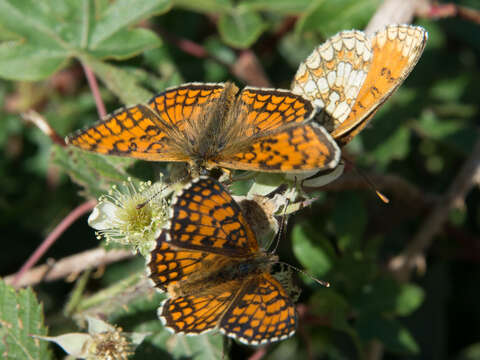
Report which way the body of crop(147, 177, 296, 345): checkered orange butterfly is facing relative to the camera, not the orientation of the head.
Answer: to the viewer's right

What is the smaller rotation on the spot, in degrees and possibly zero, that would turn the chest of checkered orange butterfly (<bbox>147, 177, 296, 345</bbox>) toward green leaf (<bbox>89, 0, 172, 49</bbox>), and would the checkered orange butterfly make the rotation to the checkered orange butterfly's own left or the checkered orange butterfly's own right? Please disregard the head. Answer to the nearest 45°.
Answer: approximately 90° to the checkered orange butterfly's own left

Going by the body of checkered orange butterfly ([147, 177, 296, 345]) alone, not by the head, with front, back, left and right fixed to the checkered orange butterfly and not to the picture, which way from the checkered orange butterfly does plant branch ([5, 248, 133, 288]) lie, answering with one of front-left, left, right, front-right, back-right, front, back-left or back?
back-left

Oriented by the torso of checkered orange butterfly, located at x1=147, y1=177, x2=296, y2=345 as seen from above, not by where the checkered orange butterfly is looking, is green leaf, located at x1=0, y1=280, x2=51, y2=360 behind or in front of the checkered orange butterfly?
behind

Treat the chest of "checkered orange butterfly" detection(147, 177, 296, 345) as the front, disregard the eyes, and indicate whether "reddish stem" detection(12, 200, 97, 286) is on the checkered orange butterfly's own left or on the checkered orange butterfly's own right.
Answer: on the checkered orange butterfly's own left

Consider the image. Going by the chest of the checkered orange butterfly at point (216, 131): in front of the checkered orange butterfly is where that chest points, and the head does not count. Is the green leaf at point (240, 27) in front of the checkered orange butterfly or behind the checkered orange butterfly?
behind

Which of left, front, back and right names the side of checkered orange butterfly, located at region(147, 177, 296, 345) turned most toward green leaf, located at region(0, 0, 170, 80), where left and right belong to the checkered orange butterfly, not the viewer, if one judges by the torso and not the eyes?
left

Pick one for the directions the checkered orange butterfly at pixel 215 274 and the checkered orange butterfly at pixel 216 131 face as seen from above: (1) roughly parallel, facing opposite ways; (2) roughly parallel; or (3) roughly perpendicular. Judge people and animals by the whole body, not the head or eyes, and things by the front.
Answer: roughly perpendicular
